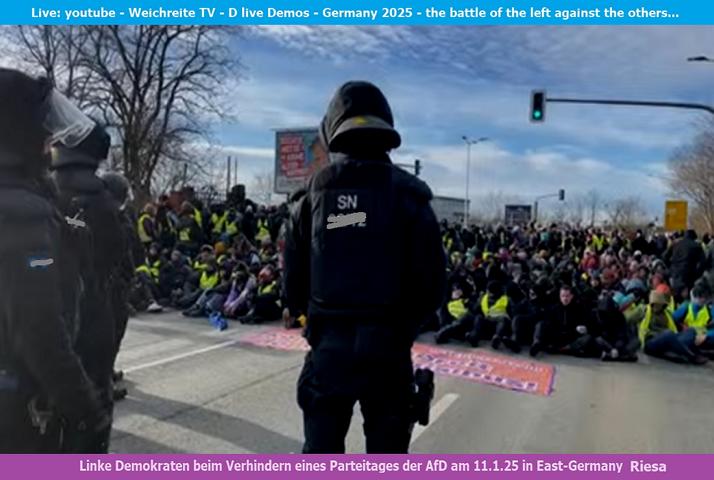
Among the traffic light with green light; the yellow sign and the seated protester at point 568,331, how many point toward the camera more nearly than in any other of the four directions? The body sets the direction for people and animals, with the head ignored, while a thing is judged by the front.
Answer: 3

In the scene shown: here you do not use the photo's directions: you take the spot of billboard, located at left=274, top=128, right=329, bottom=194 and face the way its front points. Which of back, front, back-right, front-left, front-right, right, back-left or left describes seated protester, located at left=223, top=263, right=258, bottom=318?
front

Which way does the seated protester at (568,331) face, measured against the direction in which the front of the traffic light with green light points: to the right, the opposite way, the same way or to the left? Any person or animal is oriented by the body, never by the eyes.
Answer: the same way

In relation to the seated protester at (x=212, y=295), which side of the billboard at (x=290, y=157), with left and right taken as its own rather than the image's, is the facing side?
front

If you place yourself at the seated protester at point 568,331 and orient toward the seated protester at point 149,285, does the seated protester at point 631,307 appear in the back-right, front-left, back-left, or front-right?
back-right

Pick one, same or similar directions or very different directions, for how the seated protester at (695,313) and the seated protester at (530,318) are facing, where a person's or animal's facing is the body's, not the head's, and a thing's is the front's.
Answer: same or similar directions

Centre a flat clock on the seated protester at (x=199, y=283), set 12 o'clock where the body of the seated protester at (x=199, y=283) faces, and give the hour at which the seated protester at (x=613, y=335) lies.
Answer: the seated protester at (x=613, y=335) is roughly at 9 o'clock from the seated protester at (x=199, y=283).

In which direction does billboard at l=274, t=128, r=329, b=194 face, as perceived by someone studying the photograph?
facing the viewer

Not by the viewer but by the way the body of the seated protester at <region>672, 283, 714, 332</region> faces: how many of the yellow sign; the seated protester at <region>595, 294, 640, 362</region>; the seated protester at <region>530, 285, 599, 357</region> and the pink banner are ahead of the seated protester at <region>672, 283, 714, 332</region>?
3

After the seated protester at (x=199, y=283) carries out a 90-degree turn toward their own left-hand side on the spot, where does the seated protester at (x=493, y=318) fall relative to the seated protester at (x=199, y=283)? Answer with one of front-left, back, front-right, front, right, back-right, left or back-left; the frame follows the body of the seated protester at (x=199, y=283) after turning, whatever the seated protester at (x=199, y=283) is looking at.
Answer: front

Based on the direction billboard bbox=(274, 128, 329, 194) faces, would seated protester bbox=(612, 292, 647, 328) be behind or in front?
in front

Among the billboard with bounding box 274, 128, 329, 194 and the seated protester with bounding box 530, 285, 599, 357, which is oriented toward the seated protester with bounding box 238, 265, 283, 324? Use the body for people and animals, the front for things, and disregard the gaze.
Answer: the billboard

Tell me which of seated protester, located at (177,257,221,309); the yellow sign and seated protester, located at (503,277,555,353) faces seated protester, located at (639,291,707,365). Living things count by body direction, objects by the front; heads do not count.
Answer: the yellow sign

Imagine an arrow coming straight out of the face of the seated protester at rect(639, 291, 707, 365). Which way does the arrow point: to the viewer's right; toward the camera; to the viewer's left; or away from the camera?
toward the camera

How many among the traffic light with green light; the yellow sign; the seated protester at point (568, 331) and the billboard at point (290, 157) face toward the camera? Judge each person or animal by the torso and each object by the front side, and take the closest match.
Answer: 4

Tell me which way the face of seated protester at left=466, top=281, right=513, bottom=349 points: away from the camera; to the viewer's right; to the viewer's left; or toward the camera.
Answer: toward the camera

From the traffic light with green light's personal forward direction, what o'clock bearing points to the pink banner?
The pink banner is roughly at 12 o'clock from the traffic light with green light.

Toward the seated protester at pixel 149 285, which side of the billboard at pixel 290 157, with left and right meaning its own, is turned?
front
